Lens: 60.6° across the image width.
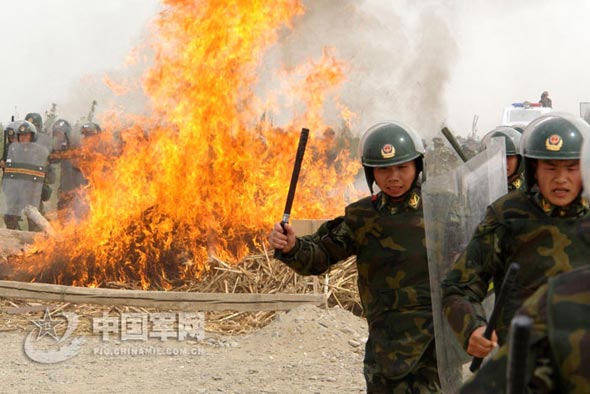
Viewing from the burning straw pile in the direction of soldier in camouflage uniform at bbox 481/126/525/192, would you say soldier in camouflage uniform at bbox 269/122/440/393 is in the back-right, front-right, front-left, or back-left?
front-right

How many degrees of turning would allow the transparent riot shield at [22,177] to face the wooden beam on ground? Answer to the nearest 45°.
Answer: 0° — it already faces it

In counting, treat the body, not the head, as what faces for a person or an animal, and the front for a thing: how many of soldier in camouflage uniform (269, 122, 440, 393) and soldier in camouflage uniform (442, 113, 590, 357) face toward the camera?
2

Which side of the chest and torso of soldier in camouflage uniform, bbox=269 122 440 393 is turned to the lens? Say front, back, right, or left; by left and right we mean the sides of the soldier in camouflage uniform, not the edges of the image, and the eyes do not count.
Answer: front

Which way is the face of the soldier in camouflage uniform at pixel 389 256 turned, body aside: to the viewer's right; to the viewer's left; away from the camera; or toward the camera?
toward the camera

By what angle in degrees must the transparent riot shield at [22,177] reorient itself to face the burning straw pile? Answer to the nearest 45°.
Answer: approximately 45° to its left

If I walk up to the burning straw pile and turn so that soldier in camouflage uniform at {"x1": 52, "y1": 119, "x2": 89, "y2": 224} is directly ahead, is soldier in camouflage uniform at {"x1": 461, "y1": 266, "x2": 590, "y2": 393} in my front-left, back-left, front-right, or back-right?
back-left

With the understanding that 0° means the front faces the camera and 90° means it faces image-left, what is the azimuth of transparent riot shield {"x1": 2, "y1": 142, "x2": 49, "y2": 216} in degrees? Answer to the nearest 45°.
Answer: approximately 0°

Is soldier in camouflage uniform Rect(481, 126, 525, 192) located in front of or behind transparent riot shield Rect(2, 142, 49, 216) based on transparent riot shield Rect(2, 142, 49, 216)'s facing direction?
in front

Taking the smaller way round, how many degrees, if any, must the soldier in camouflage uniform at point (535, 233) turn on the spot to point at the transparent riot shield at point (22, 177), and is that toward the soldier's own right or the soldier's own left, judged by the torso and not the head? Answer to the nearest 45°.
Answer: approximately 135° to the soldier's own right

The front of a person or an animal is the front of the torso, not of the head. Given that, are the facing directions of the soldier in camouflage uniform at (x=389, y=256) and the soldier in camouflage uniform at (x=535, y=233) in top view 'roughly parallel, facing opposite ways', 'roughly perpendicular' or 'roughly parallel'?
roughly parallel

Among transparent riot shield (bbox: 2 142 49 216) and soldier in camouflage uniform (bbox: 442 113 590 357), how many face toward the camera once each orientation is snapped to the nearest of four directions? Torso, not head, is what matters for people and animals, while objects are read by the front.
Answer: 2

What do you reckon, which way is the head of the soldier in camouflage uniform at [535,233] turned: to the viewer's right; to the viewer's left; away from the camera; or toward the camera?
toward the camera

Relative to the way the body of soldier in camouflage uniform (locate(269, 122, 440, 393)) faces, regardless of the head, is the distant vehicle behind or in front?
behind

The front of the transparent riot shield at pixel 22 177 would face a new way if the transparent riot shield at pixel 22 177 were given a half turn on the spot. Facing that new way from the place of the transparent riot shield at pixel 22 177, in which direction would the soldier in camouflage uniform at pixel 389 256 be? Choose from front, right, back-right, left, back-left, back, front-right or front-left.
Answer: back
